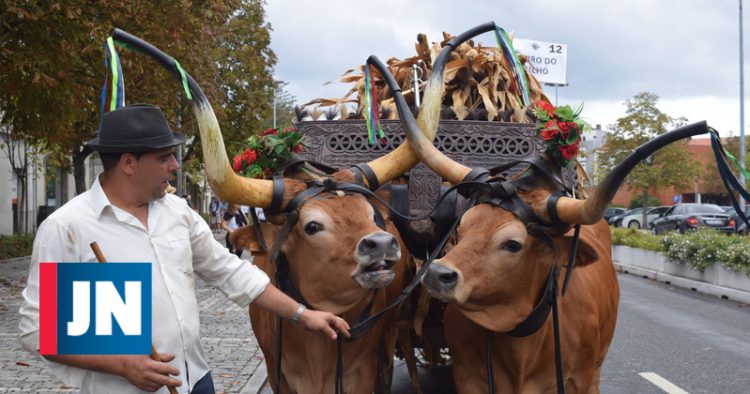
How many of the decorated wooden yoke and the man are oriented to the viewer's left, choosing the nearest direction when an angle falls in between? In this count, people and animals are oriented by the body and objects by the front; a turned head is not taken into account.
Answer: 0

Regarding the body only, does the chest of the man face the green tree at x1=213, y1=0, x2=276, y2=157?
no

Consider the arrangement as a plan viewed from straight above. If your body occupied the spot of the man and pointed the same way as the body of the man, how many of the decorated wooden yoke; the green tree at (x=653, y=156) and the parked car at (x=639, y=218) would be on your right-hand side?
0

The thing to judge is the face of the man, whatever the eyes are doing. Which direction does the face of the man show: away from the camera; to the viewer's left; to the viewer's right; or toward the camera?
to the viewer's right

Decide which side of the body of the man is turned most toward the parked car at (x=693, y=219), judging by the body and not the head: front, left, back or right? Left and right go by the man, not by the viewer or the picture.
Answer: left

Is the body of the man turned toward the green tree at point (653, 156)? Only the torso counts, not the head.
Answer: no

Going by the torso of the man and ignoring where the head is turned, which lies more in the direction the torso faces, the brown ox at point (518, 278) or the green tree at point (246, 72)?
the brown ox

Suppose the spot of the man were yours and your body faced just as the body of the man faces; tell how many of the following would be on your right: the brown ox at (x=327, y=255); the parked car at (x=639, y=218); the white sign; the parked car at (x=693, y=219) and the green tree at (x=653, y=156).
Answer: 0

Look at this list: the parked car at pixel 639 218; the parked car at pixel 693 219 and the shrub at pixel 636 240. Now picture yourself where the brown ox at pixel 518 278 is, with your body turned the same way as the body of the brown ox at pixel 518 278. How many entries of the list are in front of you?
0

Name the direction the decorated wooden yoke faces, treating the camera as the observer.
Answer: facing the viewer

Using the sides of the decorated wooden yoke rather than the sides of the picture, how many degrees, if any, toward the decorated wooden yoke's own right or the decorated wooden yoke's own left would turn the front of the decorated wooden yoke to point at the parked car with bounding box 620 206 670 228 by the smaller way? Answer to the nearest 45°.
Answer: approximately 180°

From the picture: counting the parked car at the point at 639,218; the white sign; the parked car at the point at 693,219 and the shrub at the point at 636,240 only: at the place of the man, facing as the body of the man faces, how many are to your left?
4

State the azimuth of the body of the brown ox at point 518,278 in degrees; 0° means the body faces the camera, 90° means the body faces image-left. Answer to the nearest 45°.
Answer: approximately 45°
